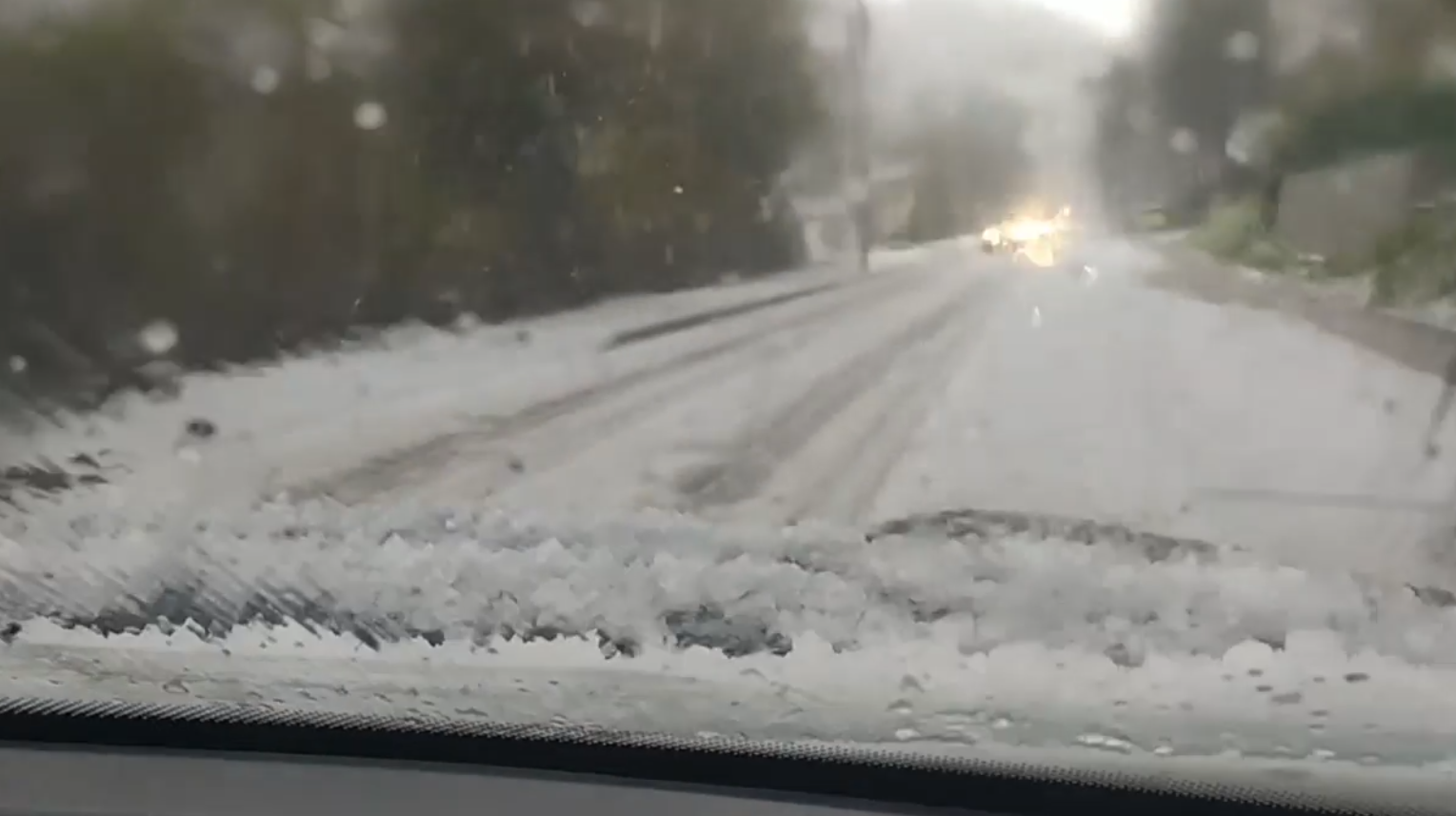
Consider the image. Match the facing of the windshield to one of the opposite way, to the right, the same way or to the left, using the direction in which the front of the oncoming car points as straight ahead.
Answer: the opposite way

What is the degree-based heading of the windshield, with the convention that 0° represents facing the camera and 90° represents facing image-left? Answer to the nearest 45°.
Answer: approximately 180°

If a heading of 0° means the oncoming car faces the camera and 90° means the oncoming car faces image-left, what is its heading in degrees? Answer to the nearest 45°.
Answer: approximately 0°
